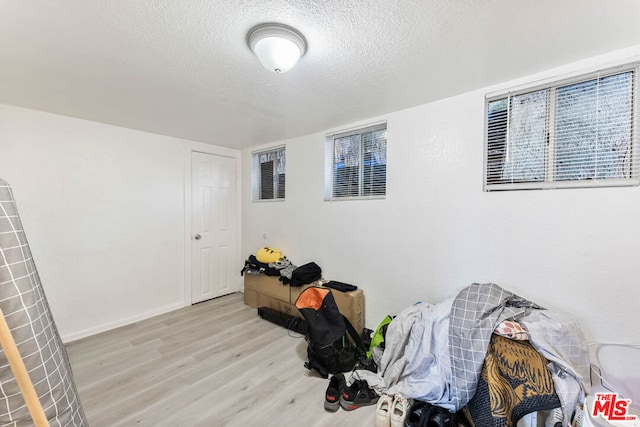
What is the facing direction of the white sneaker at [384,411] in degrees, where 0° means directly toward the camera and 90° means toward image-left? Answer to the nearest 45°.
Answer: approximately 0°

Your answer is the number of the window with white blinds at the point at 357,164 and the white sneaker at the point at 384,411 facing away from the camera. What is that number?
0

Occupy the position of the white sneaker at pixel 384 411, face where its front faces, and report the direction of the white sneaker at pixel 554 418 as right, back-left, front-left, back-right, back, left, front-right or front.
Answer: left

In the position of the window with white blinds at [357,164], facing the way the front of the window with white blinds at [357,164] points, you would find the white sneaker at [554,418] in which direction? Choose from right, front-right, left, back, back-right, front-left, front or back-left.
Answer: left

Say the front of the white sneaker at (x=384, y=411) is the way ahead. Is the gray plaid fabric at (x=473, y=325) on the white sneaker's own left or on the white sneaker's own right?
on the white sneaker's own left

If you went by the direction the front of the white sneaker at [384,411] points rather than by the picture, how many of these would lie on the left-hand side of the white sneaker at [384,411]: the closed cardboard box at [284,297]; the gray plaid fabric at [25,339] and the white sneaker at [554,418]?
1

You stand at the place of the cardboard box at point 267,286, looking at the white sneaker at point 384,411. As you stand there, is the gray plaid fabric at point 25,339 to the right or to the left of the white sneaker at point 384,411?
right

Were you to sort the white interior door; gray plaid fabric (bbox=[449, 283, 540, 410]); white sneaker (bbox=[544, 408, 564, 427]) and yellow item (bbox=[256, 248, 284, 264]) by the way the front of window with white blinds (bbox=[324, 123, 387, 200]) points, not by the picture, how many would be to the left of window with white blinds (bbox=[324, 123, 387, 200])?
2

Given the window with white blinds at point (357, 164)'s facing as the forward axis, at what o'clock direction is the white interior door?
The white interior door is roughly at 2 o'clock from the window with white blinds.

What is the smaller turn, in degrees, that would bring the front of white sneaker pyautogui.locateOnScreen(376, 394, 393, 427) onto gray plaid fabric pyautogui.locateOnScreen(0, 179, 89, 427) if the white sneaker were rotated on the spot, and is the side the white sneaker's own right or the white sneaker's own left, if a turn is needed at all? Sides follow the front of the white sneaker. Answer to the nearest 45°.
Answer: approximately 45° to the white sneaker's own right
